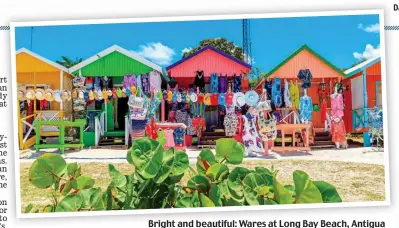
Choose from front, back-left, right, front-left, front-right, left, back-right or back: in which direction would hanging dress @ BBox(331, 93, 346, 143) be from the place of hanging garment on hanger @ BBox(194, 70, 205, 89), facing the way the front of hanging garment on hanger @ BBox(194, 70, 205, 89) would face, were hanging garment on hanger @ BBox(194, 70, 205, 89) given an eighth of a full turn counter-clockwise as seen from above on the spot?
front-left

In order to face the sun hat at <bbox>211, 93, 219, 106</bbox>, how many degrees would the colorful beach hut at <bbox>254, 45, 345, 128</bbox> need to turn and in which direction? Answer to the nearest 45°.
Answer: approximately 90° to its right

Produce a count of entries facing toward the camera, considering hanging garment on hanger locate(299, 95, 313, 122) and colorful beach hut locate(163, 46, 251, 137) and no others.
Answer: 2

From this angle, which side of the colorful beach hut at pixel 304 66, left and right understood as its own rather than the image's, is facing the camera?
front

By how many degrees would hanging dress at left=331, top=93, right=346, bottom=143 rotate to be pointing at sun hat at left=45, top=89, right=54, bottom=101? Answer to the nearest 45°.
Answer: approximately 45° to its right

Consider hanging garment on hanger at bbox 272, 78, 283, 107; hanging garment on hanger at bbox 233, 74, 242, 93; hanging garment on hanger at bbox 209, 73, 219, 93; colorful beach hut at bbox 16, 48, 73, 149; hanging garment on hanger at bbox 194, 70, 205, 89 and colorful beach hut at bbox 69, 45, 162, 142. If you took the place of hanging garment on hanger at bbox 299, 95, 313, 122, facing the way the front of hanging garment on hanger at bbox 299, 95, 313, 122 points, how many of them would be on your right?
6

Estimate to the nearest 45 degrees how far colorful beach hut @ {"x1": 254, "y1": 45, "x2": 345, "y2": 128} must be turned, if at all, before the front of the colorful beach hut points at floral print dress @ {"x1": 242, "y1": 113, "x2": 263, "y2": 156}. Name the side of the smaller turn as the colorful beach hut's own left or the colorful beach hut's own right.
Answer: approximately 45° to the colorful beach hut's own right

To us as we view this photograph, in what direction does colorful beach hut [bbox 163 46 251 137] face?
facing the viewer

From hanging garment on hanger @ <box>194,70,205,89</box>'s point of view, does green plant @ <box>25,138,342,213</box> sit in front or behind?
in front
